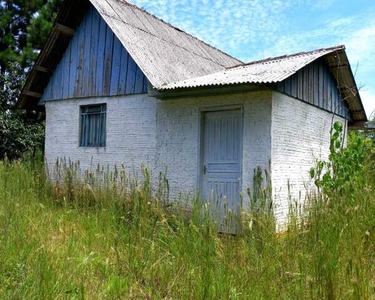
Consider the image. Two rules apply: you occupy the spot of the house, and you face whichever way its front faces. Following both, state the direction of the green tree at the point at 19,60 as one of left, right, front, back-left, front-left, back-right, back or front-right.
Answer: right

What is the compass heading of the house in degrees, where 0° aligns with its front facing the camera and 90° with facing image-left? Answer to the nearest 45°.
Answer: approximately 45°
